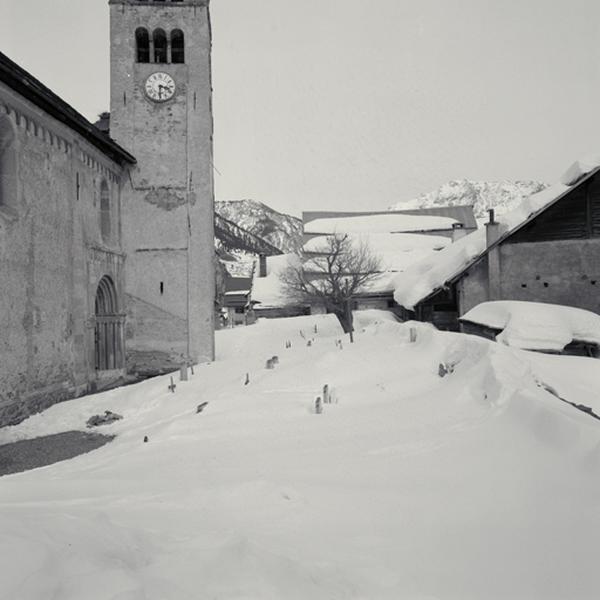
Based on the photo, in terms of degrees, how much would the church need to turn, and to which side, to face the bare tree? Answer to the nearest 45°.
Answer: approximately 90° to its left

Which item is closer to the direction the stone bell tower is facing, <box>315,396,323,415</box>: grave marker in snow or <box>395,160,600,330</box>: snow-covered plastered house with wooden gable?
the grave marker in snow

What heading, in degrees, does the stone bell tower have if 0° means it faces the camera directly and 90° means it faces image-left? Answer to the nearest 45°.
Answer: approximately 0°

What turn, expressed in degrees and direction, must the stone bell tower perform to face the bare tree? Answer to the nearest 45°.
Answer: approximately 135° to its left

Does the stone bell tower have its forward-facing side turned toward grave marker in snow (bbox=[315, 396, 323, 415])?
yes

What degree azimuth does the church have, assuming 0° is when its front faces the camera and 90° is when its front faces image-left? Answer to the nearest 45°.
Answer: approximately 315°

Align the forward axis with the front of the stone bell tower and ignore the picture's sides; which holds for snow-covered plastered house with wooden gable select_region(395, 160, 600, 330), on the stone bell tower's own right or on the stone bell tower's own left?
on the stone bell tower's own left

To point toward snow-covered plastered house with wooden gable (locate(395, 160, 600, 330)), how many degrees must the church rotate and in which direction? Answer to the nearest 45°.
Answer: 0° — it already faces it

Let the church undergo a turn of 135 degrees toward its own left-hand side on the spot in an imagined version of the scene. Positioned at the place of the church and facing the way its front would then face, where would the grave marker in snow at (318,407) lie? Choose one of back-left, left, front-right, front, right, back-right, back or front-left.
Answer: back

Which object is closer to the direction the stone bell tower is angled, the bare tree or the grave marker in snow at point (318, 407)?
the grave marker in snow
